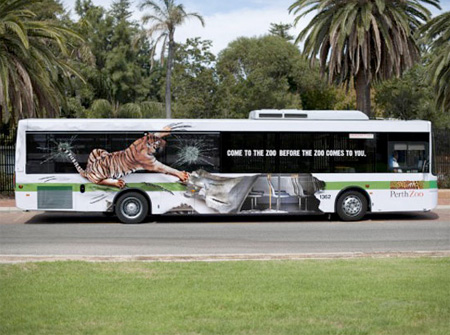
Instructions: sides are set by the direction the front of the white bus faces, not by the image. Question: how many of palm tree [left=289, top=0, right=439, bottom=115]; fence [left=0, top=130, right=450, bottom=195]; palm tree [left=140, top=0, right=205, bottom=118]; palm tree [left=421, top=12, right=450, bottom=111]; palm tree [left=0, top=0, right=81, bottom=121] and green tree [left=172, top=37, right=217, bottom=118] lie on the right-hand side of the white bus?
0

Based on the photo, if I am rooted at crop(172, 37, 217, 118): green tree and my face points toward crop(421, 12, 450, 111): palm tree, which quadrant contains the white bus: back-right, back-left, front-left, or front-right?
front-right

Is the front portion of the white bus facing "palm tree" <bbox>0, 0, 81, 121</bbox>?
no

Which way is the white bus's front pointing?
to the viewer's right

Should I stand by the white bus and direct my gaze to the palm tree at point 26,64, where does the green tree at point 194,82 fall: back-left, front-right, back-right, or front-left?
front-right

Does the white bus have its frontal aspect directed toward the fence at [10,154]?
no

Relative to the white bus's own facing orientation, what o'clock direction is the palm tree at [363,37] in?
The palm tree is roughly at 10 o'clock from the white bus.

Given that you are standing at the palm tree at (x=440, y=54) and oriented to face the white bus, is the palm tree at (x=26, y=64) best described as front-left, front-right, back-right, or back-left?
front-right

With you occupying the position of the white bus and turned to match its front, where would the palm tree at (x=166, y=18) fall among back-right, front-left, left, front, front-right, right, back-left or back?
left
